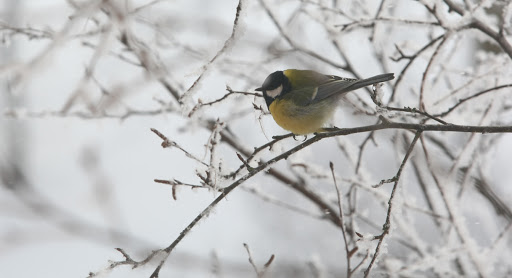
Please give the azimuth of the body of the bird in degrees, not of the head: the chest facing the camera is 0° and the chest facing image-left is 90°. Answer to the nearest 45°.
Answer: approximately 90°
